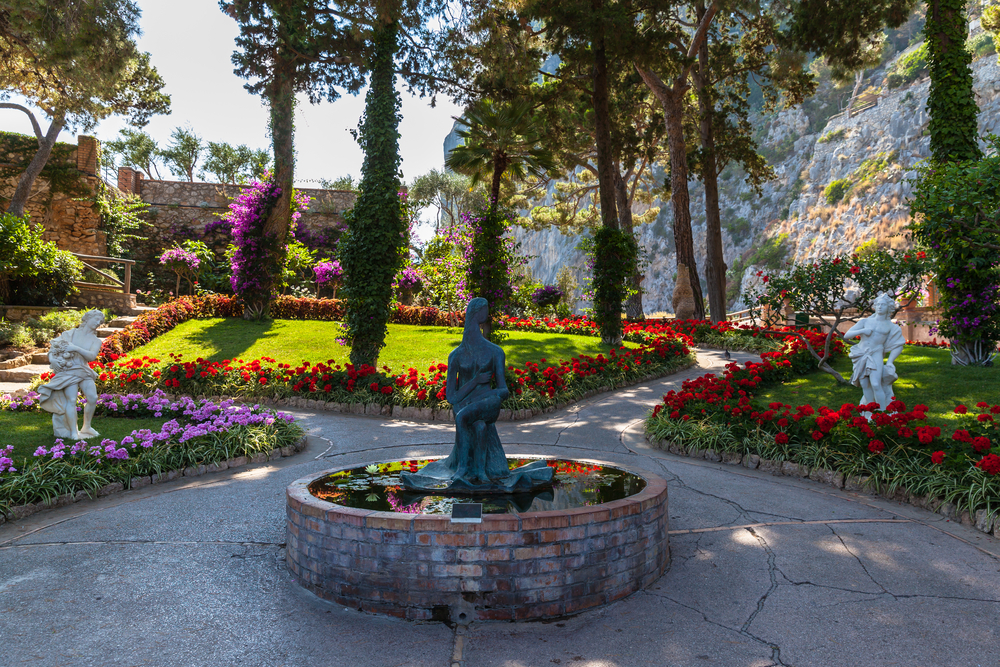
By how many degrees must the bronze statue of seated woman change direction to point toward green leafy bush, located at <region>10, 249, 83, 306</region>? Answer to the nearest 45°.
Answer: approximately 135° to its right

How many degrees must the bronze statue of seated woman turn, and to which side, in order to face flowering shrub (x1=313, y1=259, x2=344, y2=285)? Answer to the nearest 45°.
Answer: approximately 180°

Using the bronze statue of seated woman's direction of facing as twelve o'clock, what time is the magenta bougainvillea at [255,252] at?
The magenta bougainvillea is roughly at 5 o'clock from the bronze statue of seated woman.

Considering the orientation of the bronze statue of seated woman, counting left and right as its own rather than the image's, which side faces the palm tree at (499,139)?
back

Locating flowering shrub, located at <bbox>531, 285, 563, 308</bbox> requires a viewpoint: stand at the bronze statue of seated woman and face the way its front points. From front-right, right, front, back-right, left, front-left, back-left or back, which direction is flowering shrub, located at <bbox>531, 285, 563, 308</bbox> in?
back

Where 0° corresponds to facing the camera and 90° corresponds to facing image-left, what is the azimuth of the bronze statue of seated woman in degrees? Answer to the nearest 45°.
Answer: approximately 0°
